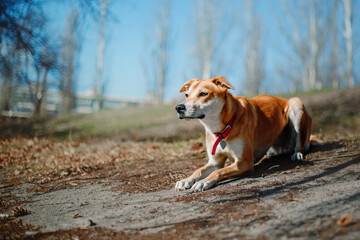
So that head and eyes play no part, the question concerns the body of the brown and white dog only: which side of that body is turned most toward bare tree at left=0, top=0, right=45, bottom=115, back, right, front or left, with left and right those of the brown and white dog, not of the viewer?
right

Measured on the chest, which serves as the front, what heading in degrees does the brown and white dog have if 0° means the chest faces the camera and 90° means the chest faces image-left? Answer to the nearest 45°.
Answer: approximately 45°

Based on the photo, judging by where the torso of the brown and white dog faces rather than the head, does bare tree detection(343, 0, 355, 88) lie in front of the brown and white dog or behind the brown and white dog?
behind

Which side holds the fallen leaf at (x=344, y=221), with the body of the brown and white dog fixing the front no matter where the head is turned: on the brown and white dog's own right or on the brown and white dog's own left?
on the brown and white dog's own left
